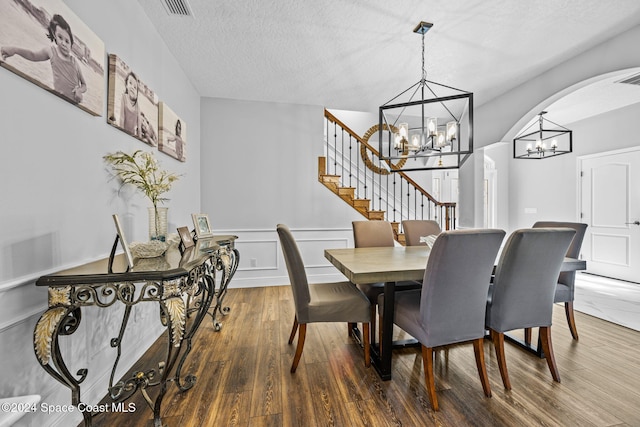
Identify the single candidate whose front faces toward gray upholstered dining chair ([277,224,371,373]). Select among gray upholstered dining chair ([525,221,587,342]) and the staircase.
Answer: gray upholstered dining chair ([525,221,587,342])

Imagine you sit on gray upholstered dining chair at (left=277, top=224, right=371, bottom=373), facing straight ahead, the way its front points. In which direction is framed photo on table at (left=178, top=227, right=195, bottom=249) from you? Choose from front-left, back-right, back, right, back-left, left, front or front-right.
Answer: back

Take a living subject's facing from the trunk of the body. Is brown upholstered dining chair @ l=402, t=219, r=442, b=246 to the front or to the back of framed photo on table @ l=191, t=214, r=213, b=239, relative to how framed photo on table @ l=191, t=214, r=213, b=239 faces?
to the front

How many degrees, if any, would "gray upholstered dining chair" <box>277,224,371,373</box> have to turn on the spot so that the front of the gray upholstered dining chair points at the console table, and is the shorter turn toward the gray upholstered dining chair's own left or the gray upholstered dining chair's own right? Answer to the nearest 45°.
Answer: approximately 135° to the gray upholstered dining chair's own right

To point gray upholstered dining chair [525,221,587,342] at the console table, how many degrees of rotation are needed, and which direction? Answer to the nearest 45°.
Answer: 0° — it already faces it

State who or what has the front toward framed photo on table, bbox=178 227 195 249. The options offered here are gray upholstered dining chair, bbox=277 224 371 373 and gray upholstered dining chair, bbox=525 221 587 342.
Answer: gray upholstered dining chair, bbox=525 221 587 342

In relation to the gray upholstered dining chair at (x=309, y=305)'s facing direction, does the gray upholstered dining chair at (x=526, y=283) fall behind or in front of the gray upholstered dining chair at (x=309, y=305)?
in front

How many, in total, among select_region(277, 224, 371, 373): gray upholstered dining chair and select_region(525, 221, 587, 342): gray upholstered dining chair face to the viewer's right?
1

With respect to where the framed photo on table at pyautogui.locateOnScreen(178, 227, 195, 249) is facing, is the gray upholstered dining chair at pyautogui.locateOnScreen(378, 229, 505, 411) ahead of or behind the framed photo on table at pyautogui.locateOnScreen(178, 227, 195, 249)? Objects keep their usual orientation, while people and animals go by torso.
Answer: ahead

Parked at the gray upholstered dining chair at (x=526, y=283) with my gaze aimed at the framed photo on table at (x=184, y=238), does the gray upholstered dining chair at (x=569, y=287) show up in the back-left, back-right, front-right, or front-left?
back-right

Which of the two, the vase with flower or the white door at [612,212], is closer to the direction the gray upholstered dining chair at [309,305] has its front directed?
the white door

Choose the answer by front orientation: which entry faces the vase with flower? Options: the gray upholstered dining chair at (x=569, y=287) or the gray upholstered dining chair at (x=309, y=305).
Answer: the gray upholstered dining chair at (x=569, y=287)

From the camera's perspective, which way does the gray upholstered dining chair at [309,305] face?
to the viewer's right

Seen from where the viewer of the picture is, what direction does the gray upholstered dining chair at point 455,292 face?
facing away from the viewer and to the left of the viewer
